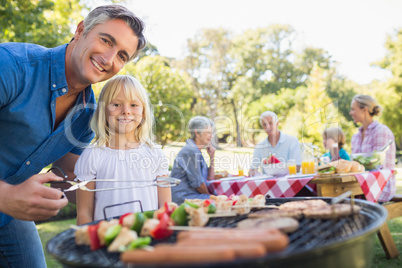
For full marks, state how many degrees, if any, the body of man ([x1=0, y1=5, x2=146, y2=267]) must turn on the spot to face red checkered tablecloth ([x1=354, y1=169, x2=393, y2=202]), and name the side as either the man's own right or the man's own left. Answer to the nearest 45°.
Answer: approximately 45° to the man's own left

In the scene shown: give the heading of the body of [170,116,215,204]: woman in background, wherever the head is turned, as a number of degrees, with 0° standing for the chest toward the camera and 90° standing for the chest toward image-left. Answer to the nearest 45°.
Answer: approximately 270°

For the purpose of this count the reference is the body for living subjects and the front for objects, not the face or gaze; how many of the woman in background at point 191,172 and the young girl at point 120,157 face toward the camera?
1

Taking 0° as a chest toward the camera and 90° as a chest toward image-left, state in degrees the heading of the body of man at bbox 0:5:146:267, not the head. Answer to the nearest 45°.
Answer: approximately 315°

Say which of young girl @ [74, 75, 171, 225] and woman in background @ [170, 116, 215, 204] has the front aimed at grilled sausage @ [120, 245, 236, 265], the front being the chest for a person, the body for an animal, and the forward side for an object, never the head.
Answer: the young girl

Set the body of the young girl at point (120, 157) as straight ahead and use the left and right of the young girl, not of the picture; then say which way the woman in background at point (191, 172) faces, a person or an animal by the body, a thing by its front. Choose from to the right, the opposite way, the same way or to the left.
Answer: to the left

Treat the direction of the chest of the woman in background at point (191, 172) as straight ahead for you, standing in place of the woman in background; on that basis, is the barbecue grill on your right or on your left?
on your right

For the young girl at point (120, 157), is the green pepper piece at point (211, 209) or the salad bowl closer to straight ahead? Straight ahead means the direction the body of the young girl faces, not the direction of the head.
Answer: the green pepper piece

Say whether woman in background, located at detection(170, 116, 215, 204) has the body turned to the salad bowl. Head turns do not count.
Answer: yes

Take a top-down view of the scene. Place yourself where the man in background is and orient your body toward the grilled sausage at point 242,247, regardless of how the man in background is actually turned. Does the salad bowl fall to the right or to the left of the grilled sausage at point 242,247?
left

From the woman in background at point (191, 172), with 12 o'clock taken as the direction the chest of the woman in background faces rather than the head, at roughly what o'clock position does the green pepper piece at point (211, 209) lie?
The green pepper piece is roughly at 3 o'clock from the woman in background.

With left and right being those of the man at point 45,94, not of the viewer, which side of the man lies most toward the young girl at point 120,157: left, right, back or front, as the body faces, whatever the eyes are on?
left

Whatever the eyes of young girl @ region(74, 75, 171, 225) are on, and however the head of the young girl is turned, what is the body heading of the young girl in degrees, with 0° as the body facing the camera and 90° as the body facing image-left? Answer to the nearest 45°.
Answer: approximately 0°

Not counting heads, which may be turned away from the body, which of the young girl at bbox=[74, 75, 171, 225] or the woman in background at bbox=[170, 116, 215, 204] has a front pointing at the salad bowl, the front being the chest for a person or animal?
the woman in background

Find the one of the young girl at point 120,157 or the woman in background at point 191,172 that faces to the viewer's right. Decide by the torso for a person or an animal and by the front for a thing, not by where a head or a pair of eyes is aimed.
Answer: the woman in background
